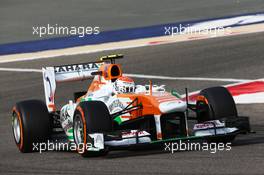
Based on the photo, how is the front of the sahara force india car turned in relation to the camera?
facing the viewer and to the right of the viewer
